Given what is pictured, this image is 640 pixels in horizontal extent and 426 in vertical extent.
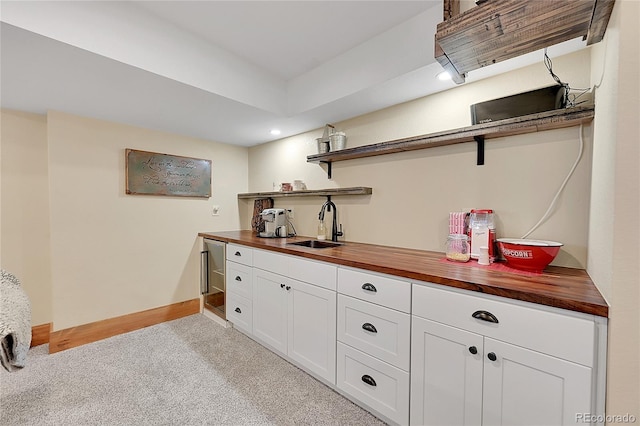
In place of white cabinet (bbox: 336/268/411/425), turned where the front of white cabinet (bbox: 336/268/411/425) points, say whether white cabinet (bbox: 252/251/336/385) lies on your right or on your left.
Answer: on your right

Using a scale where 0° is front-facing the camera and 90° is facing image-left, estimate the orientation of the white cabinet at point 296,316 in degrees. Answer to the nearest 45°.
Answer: approximately 45°

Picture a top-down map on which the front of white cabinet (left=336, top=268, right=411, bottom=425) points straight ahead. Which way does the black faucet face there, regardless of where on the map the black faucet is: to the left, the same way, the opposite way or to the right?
the same way

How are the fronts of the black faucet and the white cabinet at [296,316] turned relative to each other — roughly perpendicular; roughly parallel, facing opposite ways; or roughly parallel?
roughly parallel

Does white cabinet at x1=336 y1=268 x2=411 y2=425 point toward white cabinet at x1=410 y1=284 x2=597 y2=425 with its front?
no

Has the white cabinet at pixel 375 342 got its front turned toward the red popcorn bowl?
no

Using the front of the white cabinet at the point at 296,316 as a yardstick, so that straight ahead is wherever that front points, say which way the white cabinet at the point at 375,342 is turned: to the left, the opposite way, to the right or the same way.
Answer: the same way

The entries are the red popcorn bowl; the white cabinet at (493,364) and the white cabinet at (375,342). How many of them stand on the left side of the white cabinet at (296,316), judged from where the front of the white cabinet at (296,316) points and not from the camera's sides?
3

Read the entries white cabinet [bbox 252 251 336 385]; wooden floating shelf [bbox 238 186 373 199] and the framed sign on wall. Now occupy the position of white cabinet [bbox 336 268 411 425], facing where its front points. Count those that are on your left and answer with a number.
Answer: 0

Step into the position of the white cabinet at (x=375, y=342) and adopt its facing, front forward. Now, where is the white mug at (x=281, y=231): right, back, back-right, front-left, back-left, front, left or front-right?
right

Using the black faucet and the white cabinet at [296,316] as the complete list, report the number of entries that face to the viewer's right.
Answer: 0

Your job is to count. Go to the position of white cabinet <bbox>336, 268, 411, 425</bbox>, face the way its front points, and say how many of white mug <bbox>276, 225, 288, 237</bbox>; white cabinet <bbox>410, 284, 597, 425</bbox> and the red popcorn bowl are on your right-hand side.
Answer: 1

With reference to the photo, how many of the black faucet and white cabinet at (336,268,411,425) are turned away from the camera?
0

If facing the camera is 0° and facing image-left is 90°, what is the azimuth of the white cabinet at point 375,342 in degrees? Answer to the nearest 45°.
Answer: approximately 45°

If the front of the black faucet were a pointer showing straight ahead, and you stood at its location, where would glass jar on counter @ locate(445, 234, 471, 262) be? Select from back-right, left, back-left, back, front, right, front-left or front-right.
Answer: left
